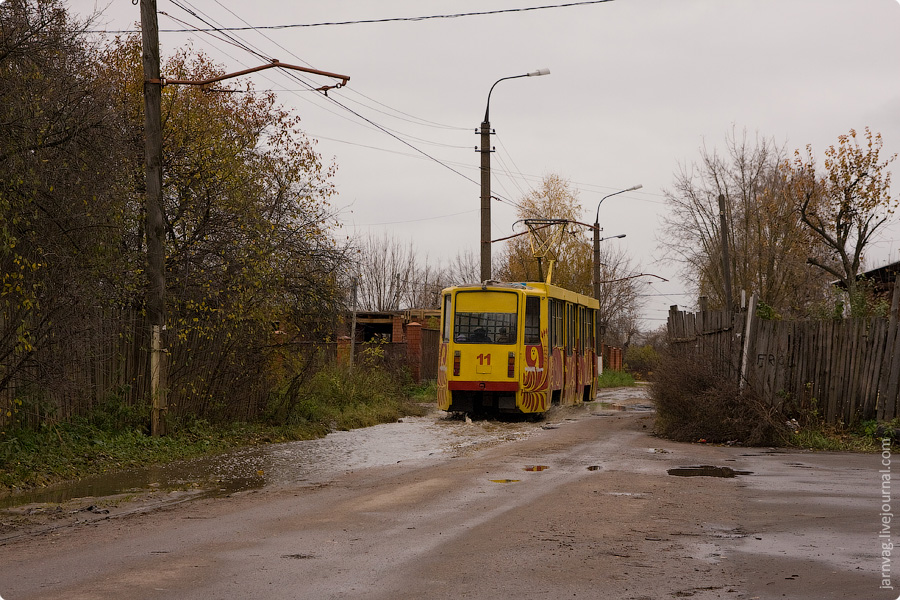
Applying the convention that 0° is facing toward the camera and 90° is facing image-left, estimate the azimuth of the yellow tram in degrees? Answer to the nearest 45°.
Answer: approximately 180°

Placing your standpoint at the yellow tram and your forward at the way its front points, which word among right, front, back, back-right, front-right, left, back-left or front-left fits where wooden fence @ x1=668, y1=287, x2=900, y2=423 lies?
back-right

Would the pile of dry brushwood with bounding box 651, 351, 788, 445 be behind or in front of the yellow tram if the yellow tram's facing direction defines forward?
behind

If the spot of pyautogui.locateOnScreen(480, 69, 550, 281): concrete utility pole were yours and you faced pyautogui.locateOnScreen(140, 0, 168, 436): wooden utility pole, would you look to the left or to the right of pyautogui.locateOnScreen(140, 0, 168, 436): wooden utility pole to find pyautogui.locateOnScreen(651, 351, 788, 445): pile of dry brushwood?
left

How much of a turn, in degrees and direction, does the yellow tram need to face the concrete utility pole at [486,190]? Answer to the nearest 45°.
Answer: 0° — it already faces it
